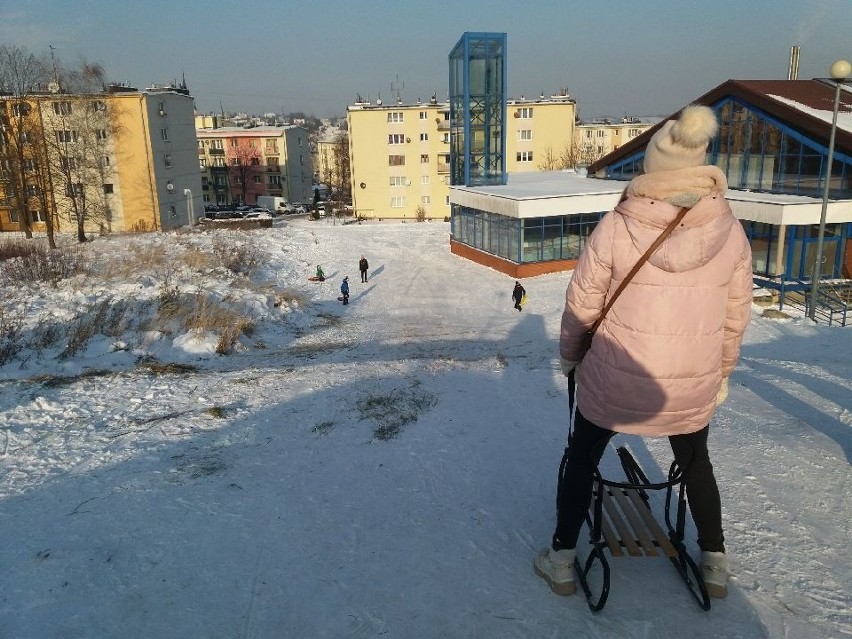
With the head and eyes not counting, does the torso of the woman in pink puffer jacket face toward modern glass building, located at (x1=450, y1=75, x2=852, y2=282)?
yes

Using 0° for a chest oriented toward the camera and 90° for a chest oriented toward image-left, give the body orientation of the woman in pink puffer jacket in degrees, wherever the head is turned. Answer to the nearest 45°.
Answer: approximately 180°

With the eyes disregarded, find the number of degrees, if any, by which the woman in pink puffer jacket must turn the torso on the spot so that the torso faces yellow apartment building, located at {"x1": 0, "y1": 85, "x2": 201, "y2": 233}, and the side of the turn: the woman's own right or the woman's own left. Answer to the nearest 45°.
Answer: approximately 45° to the woman's own left

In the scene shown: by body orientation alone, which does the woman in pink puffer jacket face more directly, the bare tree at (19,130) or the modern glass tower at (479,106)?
the modern glass tower

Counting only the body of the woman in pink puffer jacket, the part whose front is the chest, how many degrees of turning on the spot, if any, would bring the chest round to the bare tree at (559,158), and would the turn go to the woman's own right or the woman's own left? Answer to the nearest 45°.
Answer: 0° — they already face it

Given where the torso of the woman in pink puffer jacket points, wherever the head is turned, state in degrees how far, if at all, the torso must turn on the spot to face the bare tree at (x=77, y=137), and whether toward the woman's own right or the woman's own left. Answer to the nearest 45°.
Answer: approximately 45° to the woman's own left

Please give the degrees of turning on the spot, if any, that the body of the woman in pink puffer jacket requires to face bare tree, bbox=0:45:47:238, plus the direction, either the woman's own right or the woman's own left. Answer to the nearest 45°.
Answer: approximately 45° to the woman's own left

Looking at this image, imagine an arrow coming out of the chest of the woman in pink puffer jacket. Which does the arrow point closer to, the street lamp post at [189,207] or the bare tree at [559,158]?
the bare tree
